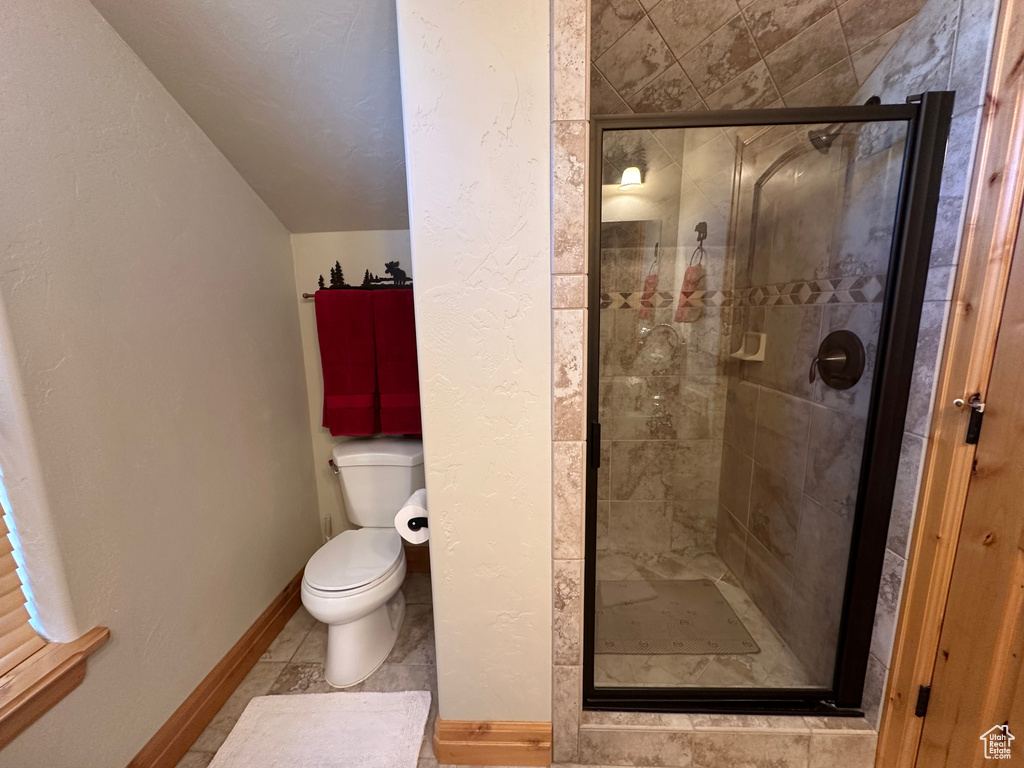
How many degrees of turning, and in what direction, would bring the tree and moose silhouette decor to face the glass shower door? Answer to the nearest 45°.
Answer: approximately 45° to its left

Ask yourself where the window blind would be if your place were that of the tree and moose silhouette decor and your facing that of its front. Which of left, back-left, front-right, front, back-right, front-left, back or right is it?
front-right

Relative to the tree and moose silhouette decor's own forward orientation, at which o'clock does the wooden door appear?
The wooden door is roughly at 11 o'clock from the tree and moose silhouette decor.

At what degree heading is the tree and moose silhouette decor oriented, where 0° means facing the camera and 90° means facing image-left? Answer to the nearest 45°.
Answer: approximately 0°
